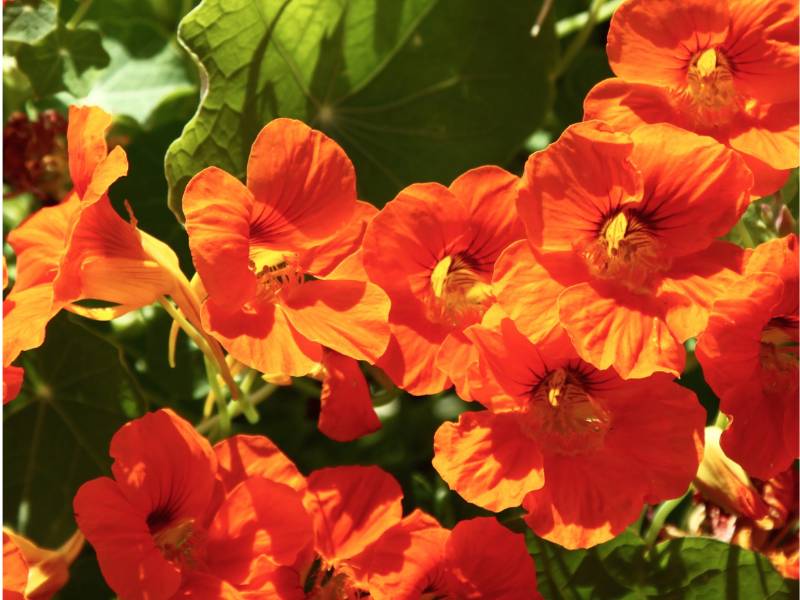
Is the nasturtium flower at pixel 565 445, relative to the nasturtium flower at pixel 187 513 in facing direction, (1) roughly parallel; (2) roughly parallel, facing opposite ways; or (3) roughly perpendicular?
roughly parallel

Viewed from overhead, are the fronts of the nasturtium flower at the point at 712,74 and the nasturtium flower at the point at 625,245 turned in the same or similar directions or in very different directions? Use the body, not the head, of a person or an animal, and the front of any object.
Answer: same or similar directions

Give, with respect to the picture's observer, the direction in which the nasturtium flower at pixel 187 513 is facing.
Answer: facing the viewer

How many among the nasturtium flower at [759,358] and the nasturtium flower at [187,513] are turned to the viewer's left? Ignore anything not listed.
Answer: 0

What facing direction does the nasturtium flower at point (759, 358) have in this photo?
toward the camera

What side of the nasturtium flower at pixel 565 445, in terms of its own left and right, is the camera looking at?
front

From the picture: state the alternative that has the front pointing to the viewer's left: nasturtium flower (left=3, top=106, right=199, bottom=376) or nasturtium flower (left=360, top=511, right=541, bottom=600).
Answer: nasturtium flower (left=3, top=106, right=199, bottom=376)

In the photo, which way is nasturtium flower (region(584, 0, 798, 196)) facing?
toward the camera

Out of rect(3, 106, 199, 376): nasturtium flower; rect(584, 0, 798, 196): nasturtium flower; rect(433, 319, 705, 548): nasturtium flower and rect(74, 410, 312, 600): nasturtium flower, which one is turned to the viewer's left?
rect(3, 106, 199, 376): nasturtium flower

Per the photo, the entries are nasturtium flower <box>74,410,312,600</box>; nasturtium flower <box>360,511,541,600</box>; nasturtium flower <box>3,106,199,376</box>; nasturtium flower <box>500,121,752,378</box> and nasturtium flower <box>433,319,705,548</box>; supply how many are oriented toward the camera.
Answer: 4

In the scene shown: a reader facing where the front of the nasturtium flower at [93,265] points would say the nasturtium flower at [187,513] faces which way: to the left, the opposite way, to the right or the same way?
to the left

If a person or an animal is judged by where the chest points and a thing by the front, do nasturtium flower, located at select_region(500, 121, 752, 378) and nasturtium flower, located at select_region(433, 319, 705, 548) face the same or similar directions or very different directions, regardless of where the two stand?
same or similar directions

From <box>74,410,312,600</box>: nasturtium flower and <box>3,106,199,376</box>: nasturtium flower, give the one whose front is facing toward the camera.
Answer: <box>74,410,312,600</box>: nasturtium flower

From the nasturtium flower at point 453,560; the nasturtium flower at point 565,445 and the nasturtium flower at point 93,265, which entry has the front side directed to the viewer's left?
the nasturtium flower at point 93,265
